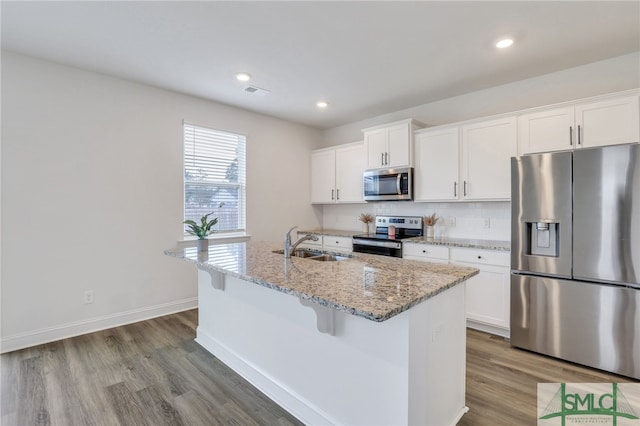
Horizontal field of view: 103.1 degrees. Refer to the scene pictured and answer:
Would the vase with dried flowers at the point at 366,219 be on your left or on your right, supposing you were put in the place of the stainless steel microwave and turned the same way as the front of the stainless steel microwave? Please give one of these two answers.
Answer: on your right

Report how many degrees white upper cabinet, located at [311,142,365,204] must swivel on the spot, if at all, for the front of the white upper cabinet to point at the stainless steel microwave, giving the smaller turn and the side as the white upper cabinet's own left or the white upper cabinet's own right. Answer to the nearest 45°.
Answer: approximately 90° to the white upper cabinet's own left

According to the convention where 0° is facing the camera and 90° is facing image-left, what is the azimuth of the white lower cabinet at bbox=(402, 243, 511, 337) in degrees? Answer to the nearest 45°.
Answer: approximately 45°

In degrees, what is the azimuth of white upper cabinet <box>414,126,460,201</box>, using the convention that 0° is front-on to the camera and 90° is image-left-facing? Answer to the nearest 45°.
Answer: approximately 45°

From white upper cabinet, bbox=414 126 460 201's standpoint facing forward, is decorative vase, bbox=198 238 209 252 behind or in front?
in front

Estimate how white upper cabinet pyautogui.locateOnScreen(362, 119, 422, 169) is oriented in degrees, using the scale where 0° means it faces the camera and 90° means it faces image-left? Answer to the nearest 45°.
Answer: approximately 45°

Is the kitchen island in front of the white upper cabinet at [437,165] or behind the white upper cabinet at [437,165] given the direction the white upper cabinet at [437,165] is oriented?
in front

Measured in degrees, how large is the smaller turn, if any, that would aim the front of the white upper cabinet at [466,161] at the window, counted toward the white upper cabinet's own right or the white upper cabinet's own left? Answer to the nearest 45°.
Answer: approximately 45° to the white upper cabinet's own right

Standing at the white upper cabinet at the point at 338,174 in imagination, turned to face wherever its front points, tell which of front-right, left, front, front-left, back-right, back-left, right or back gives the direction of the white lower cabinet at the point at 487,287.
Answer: left
